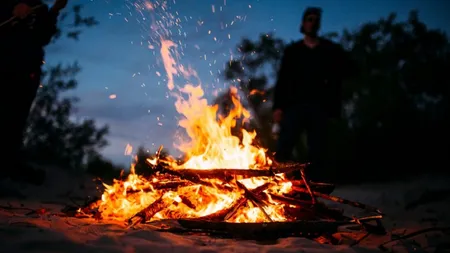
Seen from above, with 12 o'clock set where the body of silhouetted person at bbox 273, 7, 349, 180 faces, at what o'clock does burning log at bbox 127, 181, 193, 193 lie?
The burning log is roughly at 2 o'clock from the silhouetted person.

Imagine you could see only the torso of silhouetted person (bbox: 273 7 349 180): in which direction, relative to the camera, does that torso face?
toward the camera

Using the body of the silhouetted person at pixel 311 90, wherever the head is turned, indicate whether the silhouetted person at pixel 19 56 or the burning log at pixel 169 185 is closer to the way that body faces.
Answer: the burning log

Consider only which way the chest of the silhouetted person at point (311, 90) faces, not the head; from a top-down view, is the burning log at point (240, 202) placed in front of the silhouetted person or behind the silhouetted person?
in front

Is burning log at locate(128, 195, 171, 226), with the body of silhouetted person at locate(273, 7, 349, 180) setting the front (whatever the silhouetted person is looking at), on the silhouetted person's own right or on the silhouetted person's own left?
on the silhouetted person's own right

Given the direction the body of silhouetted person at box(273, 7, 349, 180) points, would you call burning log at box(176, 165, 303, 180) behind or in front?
in front

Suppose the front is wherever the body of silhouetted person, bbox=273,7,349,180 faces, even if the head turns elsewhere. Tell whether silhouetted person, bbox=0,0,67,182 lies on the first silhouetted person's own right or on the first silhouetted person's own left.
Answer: on the first silhouetted person's own right
